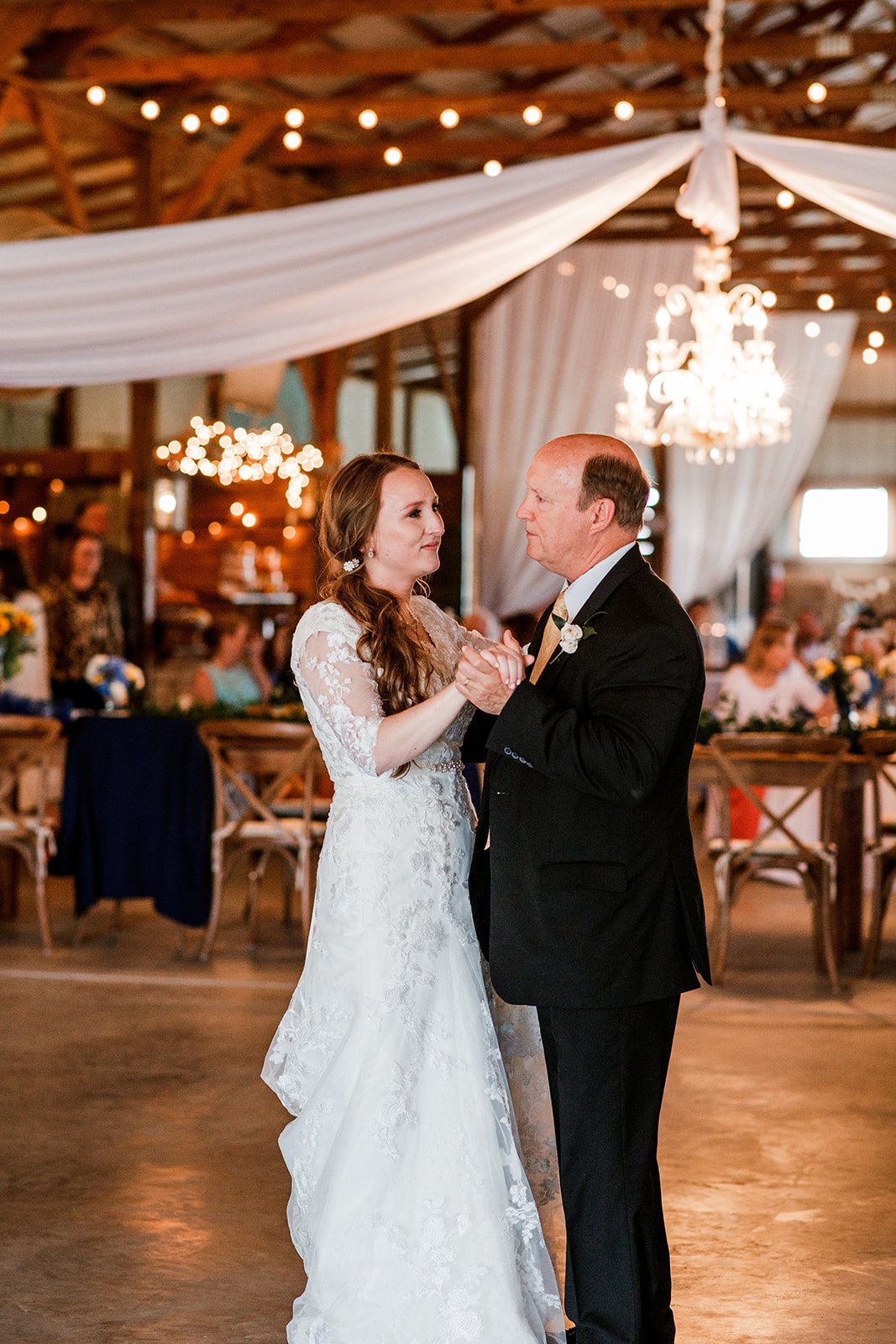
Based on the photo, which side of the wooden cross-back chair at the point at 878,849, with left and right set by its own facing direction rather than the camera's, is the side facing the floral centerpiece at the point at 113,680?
left

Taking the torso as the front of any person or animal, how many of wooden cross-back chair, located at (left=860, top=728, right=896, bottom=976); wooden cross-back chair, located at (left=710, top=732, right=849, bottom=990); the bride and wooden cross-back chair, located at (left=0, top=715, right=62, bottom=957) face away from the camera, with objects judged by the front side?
3

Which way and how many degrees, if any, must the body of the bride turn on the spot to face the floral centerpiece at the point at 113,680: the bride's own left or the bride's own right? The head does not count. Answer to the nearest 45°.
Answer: approximately 135° to the bride's own left

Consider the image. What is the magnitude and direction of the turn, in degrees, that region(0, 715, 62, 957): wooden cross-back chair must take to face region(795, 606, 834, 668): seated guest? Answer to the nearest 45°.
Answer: approximately 45° to its right

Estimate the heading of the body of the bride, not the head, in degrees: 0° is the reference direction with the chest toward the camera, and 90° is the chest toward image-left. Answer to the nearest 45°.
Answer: approximately 315°

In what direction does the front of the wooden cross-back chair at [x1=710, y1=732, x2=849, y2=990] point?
away from the camera

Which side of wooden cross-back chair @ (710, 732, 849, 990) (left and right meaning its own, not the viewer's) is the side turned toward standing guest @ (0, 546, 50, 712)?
left

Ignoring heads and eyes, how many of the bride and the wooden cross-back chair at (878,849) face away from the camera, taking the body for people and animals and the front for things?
1

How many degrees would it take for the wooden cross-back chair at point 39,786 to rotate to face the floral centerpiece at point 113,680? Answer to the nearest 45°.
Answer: approximately 45° to its right

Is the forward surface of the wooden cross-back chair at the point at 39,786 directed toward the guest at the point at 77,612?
yes

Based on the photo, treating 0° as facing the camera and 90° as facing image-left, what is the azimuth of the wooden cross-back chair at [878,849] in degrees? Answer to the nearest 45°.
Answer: approximately 180°
